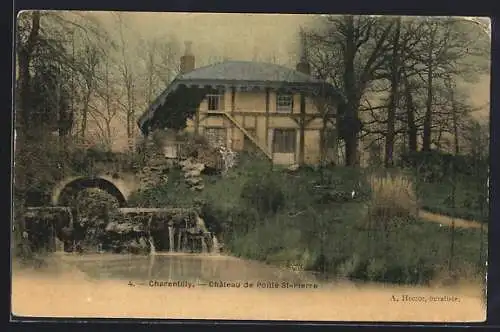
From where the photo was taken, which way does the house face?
toward the camera
